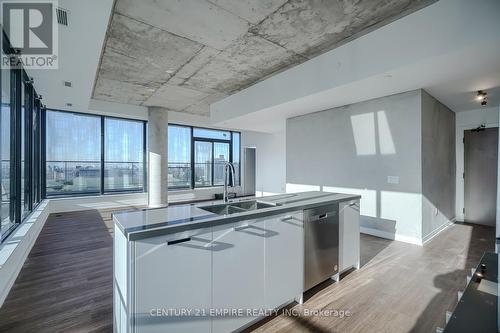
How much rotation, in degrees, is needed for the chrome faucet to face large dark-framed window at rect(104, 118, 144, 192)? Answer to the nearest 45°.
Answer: approximately 180°

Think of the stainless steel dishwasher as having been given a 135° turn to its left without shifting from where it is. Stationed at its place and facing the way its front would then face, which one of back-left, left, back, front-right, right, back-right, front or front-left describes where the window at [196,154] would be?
front-left

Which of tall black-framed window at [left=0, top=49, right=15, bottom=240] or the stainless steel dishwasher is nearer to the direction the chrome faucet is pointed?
the stainless steel dishwasher

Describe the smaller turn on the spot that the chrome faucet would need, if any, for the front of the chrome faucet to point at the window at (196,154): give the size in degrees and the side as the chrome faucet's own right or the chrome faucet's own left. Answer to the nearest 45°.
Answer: approximately 135° to the chrome faucet's own left

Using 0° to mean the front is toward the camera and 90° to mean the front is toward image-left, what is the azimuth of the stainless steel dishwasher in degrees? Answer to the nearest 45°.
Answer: approximately 315°

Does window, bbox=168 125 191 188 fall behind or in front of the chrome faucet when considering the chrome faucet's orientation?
behind

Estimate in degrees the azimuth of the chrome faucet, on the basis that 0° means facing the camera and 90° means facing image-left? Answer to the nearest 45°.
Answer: approximately 315°

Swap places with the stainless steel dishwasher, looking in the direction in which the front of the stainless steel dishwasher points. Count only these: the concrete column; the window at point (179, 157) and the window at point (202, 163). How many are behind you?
3

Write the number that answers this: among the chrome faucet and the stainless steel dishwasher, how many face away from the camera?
0

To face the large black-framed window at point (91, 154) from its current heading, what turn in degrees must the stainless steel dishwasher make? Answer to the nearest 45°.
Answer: approximately 180°

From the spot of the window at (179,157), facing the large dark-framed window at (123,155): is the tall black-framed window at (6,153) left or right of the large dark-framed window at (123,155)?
left

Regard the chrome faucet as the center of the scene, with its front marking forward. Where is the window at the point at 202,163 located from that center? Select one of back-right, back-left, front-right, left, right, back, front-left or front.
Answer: back-left
